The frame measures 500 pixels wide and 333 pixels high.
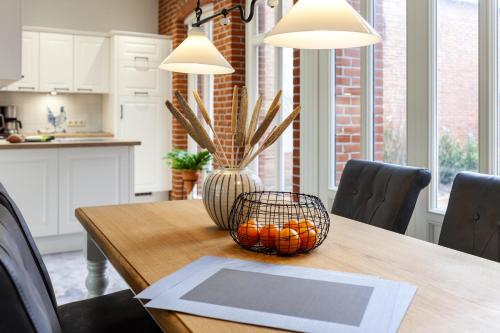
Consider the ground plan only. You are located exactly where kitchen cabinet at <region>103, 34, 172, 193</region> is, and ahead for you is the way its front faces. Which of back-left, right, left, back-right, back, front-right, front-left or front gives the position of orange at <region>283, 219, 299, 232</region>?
front

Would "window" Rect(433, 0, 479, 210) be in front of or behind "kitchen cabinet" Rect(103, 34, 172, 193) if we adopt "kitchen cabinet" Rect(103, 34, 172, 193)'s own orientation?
in front

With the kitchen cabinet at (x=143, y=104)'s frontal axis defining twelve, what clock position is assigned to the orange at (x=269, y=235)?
The orange is roughly at 12 o'clock from the kitchen cabinet.

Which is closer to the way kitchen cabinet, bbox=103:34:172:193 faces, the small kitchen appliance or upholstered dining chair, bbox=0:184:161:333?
the upholstered dining chair

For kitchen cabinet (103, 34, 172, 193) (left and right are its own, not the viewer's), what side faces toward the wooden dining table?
front

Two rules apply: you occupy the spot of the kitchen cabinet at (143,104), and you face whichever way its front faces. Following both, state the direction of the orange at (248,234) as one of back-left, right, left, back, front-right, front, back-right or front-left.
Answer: front

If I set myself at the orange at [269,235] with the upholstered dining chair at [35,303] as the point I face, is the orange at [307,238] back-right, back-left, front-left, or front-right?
back-left

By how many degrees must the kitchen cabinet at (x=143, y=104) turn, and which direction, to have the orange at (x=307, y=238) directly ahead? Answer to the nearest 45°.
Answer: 0° — it already faces it

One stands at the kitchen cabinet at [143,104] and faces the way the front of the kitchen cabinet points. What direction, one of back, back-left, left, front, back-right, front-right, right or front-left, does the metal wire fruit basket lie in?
front

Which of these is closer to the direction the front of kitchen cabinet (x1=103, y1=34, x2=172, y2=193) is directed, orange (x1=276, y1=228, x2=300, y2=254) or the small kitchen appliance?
the orange

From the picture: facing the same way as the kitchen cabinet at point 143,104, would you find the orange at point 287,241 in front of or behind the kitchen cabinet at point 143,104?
in front

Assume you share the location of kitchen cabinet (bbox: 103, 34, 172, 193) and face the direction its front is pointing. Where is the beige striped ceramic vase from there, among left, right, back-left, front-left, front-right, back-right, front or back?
front

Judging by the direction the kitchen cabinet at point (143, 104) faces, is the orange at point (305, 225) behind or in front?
in front

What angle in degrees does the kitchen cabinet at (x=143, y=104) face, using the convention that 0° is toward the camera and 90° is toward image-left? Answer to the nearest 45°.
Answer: approximately 0°

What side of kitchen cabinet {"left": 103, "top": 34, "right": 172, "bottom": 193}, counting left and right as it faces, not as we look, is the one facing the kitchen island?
front
